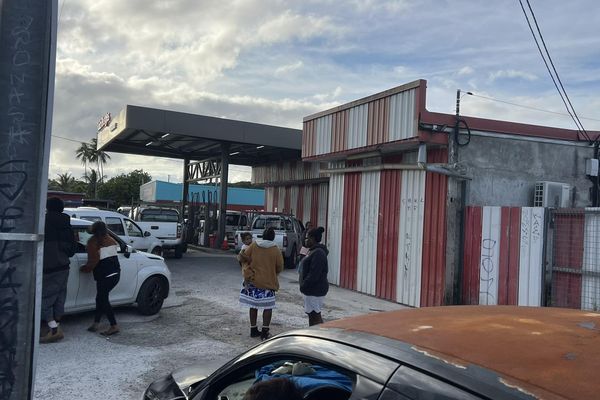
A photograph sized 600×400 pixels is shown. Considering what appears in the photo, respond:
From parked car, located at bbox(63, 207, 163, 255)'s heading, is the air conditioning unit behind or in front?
in front

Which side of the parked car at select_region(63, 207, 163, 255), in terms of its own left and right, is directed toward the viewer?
right

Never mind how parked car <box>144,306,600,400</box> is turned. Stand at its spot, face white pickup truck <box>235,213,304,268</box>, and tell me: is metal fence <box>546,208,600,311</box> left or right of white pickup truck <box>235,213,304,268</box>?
right

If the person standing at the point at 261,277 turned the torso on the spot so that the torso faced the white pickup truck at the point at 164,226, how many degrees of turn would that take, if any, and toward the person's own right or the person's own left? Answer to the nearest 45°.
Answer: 0° — they already face it

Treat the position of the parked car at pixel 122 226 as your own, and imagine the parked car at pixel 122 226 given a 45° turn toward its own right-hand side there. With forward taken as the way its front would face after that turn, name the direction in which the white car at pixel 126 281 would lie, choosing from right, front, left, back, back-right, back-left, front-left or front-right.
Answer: front-right

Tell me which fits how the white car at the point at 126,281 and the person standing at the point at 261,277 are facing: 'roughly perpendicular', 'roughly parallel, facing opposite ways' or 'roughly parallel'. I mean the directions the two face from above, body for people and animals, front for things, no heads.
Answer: roughly perpendicular

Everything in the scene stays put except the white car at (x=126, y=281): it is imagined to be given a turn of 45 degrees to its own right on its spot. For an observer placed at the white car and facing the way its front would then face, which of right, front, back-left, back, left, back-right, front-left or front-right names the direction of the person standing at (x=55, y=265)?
right

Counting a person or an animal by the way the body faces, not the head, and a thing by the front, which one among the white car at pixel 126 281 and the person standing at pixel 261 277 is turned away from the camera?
the person standing

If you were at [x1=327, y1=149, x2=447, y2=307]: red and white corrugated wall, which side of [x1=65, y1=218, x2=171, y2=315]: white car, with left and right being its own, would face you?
front

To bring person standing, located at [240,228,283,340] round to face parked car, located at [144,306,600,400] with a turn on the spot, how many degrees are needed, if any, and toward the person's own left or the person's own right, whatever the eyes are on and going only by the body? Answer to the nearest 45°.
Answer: approximately 180°

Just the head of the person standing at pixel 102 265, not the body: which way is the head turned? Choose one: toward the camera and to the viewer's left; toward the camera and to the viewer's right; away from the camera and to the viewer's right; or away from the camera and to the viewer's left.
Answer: away from the camera and to the viewer's left

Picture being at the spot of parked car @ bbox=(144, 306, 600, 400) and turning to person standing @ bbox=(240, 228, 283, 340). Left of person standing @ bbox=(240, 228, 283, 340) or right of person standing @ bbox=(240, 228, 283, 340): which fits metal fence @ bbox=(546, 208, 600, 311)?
right

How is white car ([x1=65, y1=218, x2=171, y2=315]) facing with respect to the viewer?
to the viewer's right

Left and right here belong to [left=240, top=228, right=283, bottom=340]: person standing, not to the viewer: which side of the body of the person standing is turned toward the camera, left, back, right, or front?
back

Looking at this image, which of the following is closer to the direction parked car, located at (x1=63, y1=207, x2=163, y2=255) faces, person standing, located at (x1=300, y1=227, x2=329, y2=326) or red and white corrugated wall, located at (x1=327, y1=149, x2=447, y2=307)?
the red and white corrugated wall
